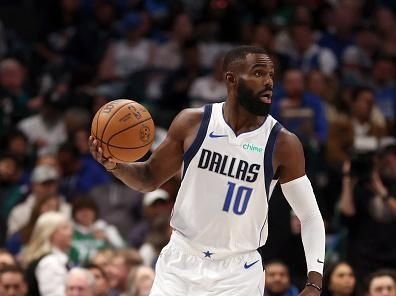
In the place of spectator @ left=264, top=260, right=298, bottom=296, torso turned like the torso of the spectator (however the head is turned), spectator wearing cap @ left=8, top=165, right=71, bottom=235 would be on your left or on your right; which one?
on your right

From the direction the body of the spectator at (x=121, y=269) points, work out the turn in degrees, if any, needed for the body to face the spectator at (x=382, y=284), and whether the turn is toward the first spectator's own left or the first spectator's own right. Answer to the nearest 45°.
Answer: approximately 135° to the first spectator's own left

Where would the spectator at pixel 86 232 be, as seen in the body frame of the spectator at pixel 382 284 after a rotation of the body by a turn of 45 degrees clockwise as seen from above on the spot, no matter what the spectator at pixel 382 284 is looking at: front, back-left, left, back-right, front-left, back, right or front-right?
front-right
